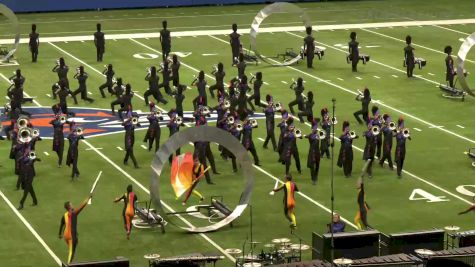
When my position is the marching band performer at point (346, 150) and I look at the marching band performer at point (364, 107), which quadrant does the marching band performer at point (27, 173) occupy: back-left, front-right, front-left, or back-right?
back-left

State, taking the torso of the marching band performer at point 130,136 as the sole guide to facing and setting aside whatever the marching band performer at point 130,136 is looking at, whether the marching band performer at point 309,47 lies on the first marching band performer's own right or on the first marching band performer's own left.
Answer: on the first marching band performer's own left

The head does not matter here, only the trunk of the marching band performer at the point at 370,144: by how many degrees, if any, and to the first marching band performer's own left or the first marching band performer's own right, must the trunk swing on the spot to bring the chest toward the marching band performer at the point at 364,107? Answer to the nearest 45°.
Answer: approximately 135° to the first marching band performer's own left
